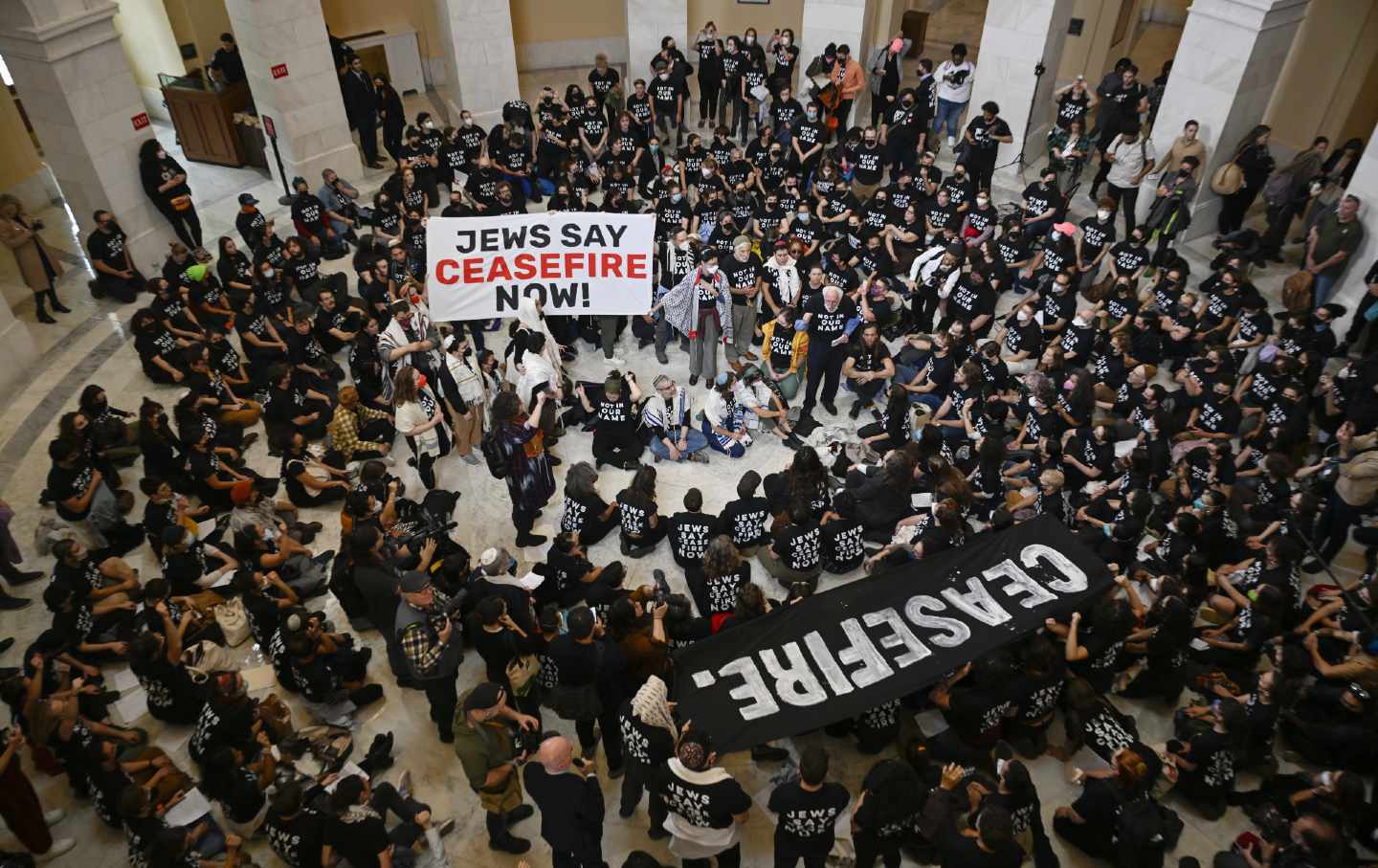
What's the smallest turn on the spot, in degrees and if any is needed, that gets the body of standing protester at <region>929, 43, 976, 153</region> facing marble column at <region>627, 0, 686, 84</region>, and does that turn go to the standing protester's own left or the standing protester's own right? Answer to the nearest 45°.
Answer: approximately 90° to the standing protester's own right

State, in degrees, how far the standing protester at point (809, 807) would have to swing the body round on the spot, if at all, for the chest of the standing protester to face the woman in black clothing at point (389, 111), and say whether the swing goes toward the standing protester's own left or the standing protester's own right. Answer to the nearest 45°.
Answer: approximately 45° to the standing protester's own left

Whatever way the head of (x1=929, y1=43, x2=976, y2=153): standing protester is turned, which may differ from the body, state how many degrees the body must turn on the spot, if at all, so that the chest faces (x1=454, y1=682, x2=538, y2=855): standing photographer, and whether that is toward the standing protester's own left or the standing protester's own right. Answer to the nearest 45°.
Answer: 0° — they already face them

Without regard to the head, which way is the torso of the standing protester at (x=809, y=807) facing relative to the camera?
away from the camera

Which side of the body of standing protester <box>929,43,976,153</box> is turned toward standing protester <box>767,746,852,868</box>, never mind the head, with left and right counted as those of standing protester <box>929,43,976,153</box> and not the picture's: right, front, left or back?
front

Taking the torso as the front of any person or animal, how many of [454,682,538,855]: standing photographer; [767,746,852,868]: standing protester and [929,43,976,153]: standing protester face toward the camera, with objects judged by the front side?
1

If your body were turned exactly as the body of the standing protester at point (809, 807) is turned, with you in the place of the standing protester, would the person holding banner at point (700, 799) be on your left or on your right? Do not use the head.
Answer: on your left

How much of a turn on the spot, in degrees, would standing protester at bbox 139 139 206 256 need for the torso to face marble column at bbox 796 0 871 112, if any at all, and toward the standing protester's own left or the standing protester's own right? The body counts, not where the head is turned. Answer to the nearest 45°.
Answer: approximately 45° to the standing protester's own left

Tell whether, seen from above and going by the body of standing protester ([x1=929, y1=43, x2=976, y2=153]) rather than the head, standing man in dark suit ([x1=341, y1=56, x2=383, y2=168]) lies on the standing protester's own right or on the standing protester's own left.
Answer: on the standing protester's own right
